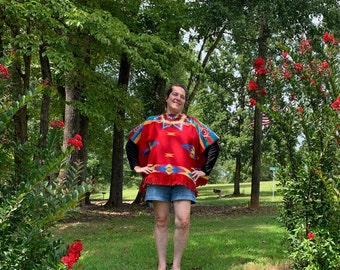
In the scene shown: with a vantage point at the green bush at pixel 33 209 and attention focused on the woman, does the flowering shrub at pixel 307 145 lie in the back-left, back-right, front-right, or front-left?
front-right

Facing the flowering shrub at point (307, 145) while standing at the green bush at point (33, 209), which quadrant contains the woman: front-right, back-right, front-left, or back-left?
front-left

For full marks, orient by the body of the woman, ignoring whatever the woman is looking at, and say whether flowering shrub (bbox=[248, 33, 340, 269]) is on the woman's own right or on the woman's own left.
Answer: on the woman's own left

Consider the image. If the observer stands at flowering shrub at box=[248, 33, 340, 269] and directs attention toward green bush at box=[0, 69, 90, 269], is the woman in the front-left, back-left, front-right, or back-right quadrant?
front-right

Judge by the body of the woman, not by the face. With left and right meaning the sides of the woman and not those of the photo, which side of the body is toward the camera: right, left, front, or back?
front

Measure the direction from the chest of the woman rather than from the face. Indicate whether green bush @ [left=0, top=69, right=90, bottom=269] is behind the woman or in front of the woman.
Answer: in front

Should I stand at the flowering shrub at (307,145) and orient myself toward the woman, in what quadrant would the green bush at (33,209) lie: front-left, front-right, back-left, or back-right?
front-left
